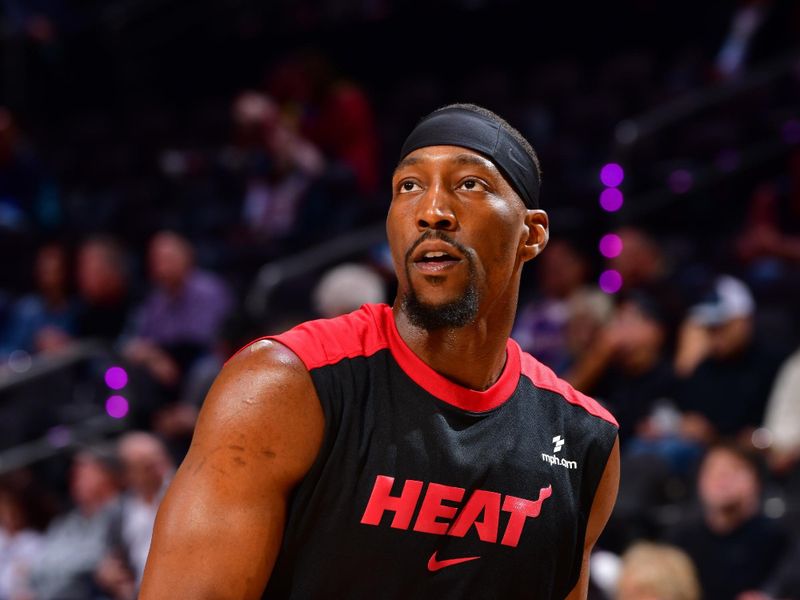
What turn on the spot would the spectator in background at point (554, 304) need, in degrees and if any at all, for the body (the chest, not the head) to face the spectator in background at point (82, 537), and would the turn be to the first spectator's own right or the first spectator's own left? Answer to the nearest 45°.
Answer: approximately 90° to the first spectator's own right

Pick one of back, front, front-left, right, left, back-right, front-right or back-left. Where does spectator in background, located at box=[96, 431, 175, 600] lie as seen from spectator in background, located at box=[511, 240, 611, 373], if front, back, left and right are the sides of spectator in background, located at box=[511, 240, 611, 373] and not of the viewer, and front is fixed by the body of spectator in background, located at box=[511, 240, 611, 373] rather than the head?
right

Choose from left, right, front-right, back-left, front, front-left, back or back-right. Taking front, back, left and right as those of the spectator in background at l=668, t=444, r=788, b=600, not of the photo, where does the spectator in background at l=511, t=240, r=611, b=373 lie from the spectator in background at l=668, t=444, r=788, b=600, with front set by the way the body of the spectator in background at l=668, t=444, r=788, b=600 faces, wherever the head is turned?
back-right

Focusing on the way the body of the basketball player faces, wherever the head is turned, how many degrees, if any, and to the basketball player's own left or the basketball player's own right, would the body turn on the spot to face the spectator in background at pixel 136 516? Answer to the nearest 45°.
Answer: approximately 135° to the basketball player's own left

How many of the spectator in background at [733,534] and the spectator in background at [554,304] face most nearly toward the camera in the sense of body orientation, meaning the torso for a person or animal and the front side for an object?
2
